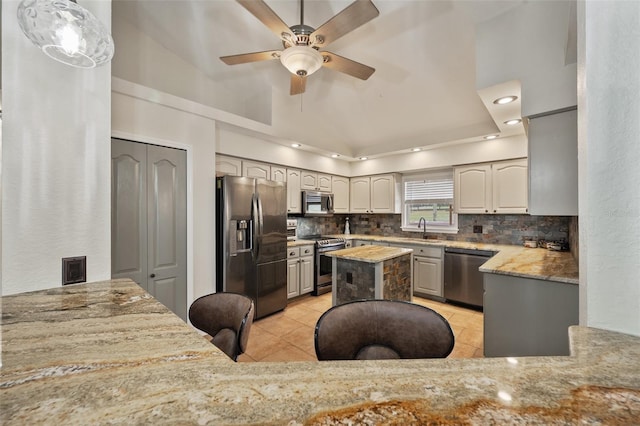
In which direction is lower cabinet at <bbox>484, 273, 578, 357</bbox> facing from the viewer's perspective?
to the viewer's left

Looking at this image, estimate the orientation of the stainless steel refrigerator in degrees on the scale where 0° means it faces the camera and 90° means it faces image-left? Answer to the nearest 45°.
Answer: approximately 315°

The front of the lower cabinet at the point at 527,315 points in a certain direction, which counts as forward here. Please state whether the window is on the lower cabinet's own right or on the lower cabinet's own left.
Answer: on the lower cabinet's own right

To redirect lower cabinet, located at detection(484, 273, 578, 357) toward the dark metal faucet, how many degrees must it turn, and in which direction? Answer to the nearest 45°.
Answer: approximately 45° to its right

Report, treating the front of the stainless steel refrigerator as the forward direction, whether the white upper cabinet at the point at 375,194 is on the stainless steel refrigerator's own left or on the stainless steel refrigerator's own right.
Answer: on the stainless steel refrigerator's own left

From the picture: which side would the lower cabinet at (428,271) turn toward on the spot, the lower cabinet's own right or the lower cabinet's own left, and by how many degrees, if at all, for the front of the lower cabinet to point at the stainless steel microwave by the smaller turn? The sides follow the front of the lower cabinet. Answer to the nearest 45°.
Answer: approximately 45° to the lower cabinet's own right

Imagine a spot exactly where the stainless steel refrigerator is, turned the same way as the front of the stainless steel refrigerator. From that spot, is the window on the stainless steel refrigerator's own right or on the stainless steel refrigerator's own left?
on the stainless steel refrigerator's own left

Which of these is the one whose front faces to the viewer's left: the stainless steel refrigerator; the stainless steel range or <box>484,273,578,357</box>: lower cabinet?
the lower cabinet

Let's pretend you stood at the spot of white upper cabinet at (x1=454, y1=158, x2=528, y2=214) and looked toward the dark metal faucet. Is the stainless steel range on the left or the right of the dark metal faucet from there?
left
